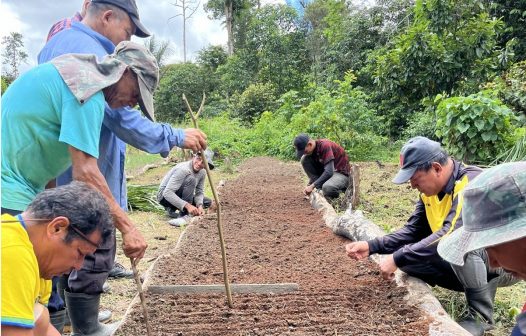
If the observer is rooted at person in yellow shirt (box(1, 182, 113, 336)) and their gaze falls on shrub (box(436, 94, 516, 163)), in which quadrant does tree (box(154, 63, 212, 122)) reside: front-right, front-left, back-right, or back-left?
front-left

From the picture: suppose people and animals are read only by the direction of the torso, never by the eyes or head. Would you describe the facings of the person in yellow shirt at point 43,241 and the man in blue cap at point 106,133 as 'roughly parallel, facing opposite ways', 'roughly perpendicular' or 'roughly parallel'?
roughly parallel

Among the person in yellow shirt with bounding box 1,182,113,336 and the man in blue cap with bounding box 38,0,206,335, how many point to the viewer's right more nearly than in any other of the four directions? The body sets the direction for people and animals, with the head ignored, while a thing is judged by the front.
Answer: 2

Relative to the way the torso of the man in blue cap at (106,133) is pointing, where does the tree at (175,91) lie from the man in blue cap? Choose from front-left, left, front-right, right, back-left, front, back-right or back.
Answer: left

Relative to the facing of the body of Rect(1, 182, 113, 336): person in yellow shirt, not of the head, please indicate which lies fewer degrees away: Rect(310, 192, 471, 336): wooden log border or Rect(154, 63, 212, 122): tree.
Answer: the wooden log border

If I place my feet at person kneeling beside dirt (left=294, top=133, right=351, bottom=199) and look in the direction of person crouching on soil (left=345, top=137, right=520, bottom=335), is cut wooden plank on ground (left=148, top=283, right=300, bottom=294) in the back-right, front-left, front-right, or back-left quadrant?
front-right

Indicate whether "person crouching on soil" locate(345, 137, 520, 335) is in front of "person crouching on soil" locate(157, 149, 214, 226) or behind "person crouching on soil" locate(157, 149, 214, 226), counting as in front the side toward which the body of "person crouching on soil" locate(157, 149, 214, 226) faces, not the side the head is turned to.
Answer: in front

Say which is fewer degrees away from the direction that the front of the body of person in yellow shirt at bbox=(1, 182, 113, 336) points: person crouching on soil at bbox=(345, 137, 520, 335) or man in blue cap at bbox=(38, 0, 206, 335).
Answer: the person crouching on soil

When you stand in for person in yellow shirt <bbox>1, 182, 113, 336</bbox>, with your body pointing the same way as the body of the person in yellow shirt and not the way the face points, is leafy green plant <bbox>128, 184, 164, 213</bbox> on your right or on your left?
on your left

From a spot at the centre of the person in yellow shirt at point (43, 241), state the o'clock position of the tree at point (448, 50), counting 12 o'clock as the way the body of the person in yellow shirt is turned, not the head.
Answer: The tree is roughly at 11 o'clock from the person in yellow shirt.

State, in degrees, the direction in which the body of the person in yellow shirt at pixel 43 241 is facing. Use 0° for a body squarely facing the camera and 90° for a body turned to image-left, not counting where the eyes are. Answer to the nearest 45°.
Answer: approximately 270°

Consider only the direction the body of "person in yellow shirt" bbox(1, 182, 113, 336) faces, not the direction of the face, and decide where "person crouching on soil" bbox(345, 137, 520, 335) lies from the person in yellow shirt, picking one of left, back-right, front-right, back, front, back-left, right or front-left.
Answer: front

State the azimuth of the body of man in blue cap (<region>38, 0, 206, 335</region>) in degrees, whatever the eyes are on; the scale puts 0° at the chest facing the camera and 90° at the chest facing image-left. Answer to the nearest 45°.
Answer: approximately 270°
